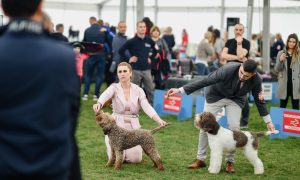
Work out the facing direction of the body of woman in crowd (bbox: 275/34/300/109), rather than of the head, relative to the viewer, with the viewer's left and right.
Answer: facing the viewer

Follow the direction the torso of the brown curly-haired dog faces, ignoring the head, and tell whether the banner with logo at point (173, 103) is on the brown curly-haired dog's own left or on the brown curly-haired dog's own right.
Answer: on the brown curly-haired dog's own right

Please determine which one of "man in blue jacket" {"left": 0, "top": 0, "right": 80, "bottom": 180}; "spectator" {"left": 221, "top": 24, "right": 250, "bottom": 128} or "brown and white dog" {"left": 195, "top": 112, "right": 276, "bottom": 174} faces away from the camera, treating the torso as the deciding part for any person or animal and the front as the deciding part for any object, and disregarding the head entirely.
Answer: the man in blue jacket

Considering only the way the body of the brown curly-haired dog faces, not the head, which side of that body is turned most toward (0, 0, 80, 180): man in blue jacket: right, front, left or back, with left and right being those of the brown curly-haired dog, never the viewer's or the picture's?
left

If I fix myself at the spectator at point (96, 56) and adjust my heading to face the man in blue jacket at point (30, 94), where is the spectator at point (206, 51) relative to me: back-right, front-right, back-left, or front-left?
back-left

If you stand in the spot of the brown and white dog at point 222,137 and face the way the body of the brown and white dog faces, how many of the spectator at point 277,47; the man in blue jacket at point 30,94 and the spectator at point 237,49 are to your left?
1

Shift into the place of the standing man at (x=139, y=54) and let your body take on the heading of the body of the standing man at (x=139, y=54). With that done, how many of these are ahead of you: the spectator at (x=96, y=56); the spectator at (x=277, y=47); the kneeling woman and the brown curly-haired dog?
2

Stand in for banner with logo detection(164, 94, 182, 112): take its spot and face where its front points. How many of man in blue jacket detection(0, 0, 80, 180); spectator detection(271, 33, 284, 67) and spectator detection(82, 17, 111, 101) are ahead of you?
1

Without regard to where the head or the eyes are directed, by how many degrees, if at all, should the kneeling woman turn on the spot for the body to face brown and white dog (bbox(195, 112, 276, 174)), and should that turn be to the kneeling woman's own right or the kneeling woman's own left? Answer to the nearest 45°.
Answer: approximately 45° to the kneeling woman's own left

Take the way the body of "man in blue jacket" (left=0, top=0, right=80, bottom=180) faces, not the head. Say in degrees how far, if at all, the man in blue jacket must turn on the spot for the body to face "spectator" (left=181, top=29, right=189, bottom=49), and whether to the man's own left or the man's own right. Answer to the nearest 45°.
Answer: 0° — they already face them

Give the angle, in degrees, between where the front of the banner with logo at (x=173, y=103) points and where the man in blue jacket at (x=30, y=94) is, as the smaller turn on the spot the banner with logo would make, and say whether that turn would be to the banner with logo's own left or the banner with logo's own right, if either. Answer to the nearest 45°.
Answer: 0° — it already faces them

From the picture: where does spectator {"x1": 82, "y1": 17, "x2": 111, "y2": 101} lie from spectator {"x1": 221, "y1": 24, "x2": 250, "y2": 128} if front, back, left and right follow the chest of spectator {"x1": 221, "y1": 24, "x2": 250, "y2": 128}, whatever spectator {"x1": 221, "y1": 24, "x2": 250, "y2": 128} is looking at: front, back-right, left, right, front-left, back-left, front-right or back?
back-right

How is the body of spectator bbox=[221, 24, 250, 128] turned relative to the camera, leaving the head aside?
toward the camera

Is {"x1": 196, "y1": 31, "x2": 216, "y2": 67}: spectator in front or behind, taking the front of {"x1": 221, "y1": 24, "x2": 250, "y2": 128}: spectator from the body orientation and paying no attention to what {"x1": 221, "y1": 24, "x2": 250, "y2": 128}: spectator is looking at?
behind

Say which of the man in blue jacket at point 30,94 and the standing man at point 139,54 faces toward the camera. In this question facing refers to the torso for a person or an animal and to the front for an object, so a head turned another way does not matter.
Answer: the standing man

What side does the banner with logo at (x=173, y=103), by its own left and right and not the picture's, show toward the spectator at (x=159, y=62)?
back

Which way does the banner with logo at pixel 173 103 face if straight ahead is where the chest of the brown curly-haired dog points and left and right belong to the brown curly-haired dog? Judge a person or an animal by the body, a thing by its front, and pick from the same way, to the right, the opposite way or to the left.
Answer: to the left

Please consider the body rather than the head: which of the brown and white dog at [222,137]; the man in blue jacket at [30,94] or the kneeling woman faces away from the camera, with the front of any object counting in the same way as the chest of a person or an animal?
the man in blue jacket

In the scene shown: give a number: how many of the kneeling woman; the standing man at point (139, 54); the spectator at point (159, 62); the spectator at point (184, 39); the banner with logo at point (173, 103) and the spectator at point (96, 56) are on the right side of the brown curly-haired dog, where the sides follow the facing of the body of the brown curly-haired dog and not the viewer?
6

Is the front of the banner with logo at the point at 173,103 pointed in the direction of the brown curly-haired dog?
yes

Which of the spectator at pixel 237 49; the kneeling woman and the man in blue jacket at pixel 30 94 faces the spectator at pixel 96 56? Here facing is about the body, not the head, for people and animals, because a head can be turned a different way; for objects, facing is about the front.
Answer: the man in blue jacket

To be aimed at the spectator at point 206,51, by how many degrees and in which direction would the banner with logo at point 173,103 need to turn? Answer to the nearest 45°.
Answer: approximately 180°
